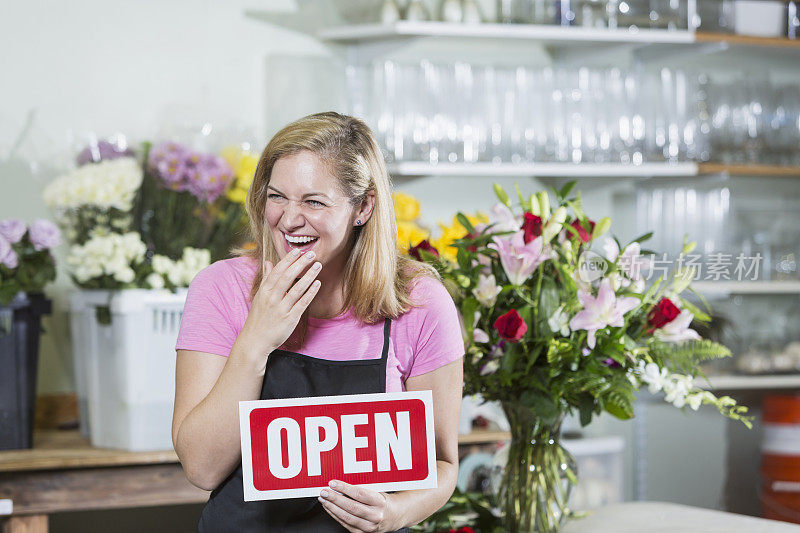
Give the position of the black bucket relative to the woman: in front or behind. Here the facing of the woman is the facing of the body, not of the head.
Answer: behind

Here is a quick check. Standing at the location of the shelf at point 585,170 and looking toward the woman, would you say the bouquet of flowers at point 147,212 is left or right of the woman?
right

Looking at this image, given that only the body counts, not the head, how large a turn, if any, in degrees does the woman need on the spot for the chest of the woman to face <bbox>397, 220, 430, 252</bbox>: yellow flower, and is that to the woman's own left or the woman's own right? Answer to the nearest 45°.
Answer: approximately 180°

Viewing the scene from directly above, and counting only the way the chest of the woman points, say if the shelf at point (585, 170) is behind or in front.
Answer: behind

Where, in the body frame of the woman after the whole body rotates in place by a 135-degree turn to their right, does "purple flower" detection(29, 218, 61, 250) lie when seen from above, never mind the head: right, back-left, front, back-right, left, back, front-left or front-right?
front

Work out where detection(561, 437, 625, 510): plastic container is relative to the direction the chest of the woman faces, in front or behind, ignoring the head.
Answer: behind

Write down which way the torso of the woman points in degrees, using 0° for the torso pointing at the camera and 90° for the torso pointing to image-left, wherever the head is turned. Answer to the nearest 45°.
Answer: approximately 0°

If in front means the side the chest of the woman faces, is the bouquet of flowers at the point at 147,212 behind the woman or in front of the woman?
behind
